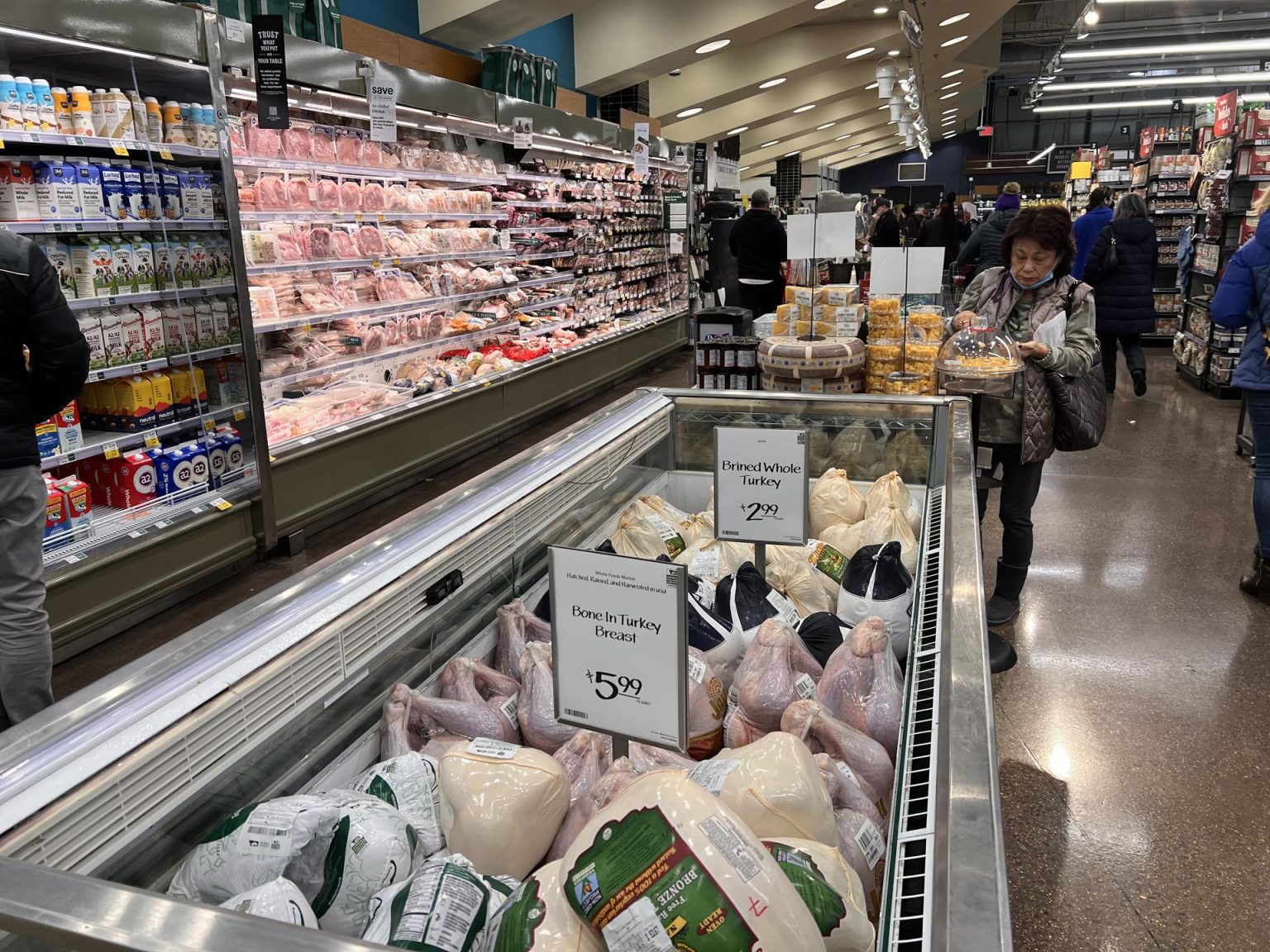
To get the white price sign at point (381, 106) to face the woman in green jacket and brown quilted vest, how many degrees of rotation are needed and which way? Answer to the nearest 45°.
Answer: approximately 45° to its left

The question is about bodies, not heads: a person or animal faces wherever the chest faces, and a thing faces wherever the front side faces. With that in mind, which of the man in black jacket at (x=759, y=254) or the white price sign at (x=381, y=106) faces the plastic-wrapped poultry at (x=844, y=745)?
the white price sign

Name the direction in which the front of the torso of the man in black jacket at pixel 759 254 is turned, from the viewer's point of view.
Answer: away from the camera

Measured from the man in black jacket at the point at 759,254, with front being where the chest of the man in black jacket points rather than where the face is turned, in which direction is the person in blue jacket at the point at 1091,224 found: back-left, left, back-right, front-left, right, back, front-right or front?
right

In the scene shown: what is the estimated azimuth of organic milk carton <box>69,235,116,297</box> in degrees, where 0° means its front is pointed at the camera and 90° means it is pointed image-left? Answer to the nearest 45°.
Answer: approximately 315°

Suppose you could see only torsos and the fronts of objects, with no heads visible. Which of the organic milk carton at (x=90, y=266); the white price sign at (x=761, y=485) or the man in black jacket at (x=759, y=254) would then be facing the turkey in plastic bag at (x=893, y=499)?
the organic milk carton

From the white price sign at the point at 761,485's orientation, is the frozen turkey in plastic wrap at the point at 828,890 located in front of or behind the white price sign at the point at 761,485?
in front

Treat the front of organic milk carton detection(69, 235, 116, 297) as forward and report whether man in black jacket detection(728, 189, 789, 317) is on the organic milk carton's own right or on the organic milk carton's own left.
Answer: on the organic milk carton's own left

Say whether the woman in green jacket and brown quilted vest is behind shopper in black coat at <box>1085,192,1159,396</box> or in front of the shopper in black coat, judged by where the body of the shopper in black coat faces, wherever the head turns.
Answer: behind

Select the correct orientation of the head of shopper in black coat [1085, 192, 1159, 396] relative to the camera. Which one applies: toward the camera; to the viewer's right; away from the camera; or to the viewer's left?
away from the camera

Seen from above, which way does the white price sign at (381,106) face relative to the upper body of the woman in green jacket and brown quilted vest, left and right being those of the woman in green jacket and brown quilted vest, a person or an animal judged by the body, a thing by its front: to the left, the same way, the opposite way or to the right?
to the left

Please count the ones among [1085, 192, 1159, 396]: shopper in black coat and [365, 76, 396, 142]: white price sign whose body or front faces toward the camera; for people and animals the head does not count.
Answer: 1

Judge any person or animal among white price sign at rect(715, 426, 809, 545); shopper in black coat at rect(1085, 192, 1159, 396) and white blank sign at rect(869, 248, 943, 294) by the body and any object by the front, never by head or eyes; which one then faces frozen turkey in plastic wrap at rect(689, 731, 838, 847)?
the white price sign

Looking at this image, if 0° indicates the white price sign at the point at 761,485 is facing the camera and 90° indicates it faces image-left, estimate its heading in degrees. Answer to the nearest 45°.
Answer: approximately 0°

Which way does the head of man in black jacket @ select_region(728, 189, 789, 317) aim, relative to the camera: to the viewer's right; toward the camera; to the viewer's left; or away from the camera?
away from the camera
